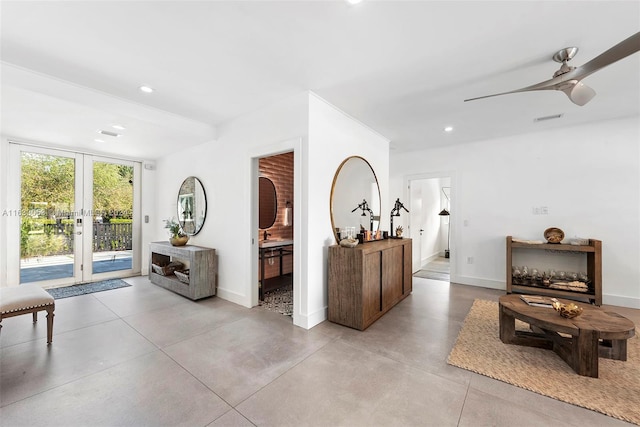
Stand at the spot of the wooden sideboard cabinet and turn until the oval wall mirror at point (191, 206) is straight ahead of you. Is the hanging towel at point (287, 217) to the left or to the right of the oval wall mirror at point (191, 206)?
right

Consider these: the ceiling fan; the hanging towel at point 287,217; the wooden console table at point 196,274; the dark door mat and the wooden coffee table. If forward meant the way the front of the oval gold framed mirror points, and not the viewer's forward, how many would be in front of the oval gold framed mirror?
2

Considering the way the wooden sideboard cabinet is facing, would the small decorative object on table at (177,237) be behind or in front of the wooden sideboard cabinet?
behind

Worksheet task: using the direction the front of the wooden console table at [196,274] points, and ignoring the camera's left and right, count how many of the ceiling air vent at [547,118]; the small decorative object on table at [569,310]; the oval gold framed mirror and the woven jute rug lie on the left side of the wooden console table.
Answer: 4

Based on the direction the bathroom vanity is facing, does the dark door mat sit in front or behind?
behind

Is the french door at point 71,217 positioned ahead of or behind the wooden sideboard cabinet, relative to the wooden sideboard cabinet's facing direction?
behind

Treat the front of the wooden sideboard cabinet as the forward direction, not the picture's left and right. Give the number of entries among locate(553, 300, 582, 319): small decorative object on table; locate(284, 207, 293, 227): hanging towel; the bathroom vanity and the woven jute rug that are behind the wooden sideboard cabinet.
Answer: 2

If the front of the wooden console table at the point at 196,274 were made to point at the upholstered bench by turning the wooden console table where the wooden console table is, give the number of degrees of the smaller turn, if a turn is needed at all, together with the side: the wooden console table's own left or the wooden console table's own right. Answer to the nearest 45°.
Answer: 0° — it already faces it

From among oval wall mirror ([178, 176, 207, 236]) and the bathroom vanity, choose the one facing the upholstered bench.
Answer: the oval wall mirror

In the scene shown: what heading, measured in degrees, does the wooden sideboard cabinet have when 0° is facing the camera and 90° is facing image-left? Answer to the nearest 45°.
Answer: approximately 315°

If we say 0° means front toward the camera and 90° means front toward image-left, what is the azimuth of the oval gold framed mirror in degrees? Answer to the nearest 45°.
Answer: approximately 315°
